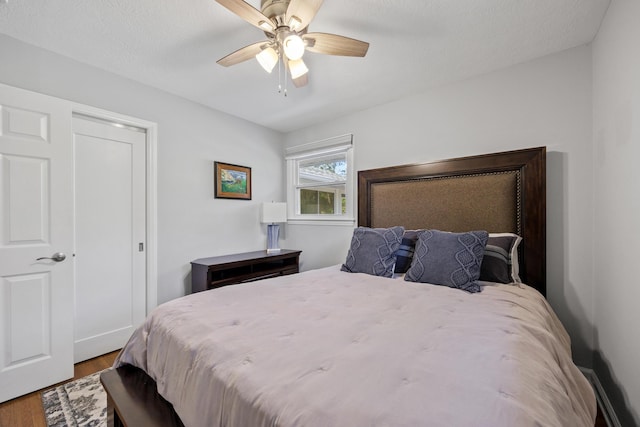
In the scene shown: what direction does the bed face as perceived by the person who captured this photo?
facing the viewer and to the left of the viewer

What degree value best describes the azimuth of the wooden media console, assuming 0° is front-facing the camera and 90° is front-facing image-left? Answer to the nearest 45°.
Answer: approximately 315°

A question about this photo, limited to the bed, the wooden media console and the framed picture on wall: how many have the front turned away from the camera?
0

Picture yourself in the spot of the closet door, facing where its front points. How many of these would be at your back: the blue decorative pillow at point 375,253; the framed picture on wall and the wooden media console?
0

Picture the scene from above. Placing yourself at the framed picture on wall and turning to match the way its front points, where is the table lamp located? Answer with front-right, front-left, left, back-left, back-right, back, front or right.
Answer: front-left

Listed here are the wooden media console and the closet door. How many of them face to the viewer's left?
0

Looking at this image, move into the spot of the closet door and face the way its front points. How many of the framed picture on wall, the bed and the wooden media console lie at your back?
0

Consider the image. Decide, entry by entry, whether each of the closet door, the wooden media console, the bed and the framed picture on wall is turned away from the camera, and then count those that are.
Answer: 0

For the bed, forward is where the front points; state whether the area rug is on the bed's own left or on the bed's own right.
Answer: on the bed's own right

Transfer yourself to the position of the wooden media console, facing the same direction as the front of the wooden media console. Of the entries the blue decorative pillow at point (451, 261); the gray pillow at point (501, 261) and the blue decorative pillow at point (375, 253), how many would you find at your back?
0

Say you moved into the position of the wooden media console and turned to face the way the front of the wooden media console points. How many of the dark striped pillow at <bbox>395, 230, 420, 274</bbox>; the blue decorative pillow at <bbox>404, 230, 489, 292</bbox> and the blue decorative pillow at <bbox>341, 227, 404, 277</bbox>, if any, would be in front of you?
3

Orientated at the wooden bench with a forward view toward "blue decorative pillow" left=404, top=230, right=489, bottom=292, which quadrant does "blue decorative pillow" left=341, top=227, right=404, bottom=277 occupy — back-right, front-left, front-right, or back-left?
front-left

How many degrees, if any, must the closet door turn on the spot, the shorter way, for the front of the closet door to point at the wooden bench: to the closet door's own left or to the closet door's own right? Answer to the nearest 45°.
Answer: approximately 45° to the closet door's own right

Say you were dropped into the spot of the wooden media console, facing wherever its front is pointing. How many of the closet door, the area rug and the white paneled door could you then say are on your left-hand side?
0

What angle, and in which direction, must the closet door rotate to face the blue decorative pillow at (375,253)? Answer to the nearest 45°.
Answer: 0° — it already faces it

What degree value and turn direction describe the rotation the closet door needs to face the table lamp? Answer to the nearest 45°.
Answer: approximately 45° to its left

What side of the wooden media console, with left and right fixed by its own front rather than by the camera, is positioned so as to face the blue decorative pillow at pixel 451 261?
front

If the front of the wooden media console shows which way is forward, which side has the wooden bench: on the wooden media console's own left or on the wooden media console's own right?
on the wooden media console's own right

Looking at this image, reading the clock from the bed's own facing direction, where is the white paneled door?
The white paneled door is roughly at 2 o'clock from the bed.
